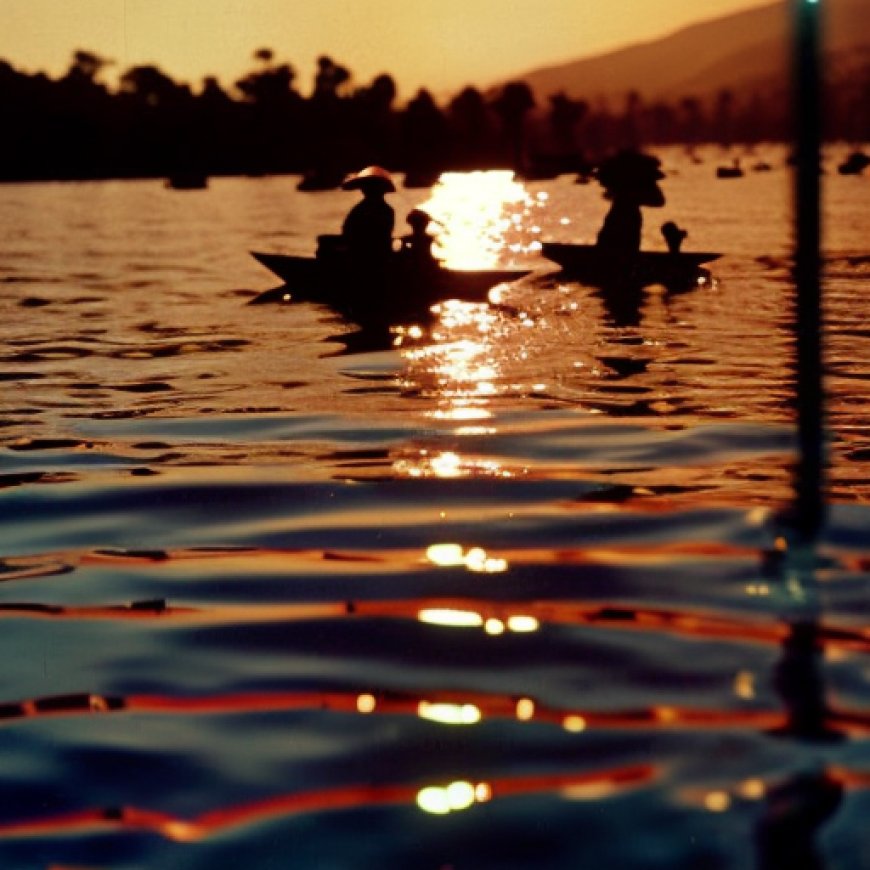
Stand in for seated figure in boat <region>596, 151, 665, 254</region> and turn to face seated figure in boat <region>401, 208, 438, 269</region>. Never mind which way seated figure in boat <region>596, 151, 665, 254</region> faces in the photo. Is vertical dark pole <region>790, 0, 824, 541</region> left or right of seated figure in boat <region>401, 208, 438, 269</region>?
left

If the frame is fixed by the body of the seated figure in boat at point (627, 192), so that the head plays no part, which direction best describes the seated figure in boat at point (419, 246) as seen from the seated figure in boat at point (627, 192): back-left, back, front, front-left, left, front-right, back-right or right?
back-right

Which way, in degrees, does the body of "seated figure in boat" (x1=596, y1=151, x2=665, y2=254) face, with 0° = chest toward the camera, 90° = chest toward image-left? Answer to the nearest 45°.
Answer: approximately 270°

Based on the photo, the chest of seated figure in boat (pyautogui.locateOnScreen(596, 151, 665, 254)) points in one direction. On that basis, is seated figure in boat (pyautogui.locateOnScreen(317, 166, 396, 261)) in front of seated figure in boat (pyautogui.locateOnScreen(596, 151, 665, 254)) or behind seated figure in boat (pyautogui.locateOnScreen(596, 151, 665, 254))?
behind

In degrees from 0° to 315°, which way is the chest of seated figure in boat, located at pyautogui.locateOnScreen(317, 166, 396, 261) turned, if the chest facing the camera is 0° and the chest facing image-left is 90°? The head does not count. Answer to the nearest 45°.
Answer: approximately 90°
